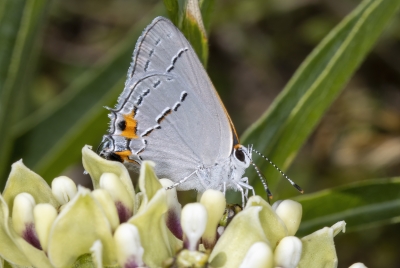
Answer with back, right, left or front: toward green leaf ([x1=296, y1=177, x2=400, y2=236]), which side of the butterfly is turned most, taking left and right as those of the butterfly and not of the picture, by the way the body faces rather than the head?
front

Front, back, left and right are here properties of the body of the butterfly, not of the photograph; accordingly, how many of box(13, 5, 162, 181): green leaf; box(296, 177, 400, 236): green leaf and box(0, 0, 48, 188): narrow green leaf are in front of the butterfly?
1

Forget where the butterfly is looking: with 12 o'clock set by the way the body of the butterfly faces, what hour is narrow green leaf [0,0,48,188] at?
The narrow green leaf is roughly at 7 o'clock from the butterfly.

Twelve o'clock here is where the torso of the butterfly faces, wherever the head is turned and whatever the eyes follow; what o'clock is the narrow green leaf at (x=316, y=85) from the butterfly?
The narrow green leaf is roughly at 11 o'clock from the butterfly.

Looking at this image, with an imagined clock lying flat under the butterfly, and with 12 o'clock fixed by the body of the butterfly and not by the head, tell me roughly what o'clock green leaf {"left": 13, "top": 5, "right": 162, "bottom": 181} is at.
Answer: The green leaf is roughly at 8 o'clock from the butterfly.

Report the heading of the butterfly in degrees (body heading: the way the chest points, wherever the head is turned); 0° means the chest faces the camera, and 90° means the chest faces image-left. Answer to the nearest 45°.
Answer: approximately 270°
